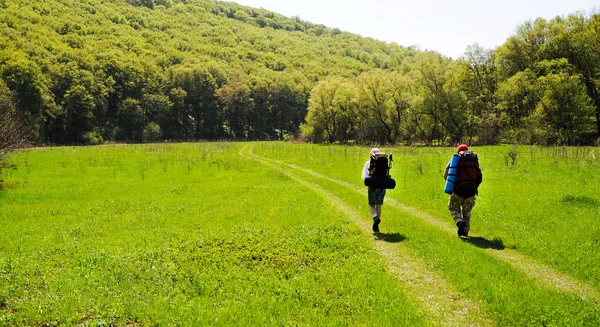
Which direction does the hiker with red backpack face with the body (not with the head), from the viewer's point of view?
away from the camera

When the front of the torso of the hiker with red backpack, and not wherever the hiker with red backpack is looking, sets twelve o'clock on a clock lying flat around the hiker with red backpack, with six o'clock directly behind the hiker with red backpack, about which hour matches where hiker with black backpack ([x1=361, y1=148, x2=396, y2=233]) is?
The hiker with black backpack is roughly at 9 o'clock from the hiker with red backpack.
